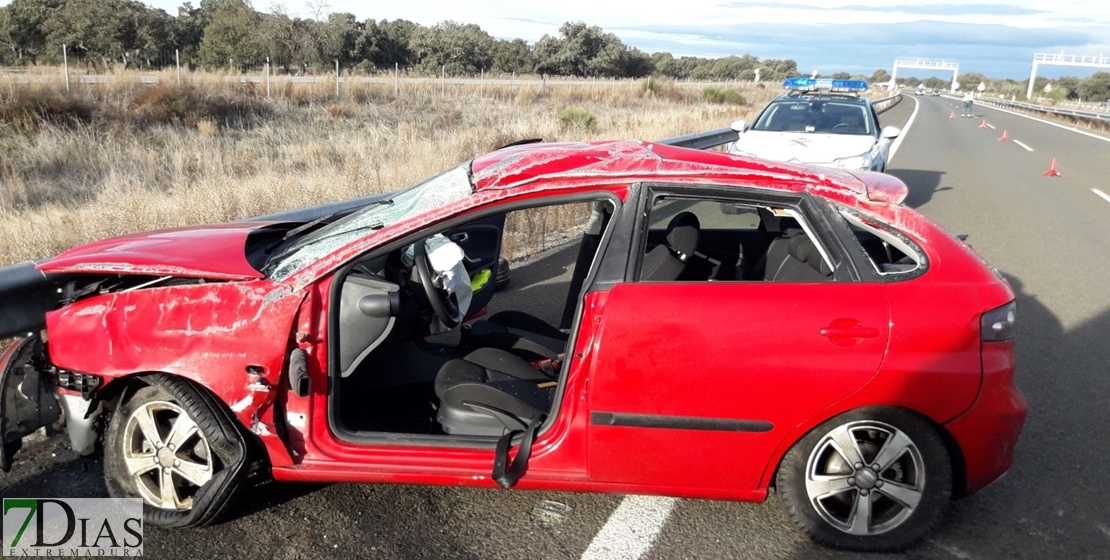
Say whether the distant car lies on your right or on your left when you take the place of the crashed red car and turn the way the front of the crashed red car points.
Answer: on your right

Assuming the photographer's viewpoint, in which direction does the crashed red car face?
facing to the left of the viewer
